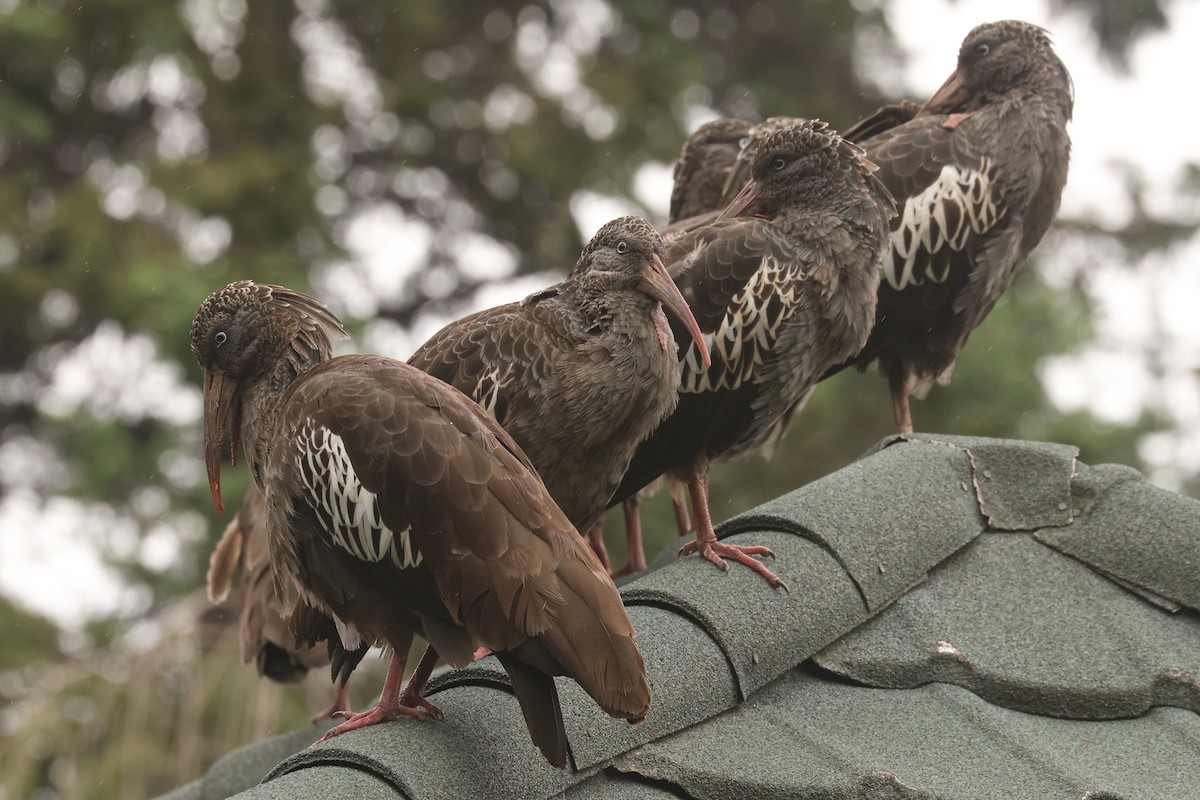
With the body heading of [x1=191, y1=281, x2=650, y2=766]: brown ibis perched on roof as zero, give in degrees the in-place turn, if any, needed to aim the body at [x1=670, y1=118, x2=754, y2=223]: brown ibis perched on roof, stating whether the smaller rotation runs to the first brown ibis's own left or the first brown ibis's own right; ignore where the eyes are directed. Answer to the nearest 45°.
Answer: approximately 135° to the first brown ibis's own right

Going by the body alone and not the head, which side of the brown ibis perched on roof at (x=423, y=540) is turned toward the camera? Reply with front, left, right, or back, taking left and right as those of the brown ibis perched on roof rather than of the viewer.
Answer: left

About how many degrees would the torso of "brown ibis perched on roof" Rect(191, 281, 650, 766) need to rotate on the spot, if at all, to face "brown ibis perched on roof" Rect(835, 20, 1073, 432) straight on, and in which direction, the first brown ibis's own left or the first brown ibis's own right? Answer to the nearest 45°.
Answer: approximately 135° to the first brown ibis's own right

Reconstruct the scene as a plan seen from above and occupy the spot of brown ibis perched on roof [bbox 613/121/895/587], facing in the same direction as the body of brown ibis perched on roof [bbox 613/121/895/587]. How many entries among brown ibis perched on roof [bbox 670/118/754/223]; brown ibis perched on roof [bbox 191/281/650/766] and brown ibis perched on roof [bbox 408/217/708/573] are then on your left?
1

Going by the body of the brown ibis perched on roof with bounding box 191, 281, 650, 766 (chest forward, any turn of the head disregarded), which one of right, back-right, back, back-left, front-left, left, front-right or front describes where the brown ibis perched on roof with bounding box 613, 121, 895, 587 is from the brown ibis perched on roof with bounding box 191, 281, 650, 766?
back-right

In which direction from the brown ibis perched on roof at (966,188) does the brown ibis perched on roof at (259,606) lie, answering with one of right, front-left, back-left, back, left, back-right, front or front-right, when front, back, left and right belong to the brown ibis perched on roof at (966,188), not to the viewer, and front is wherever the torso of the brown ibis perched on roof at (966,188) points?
back

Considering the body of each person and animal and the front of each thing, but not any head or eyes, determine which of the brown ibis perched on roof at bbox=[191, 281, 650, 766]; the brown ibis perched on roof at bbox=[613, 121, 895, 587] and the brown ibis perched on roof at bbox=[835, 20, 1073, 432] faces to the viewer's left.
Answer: the brown ibis perched on roof at bbox=[191, 281, 650, 766]
